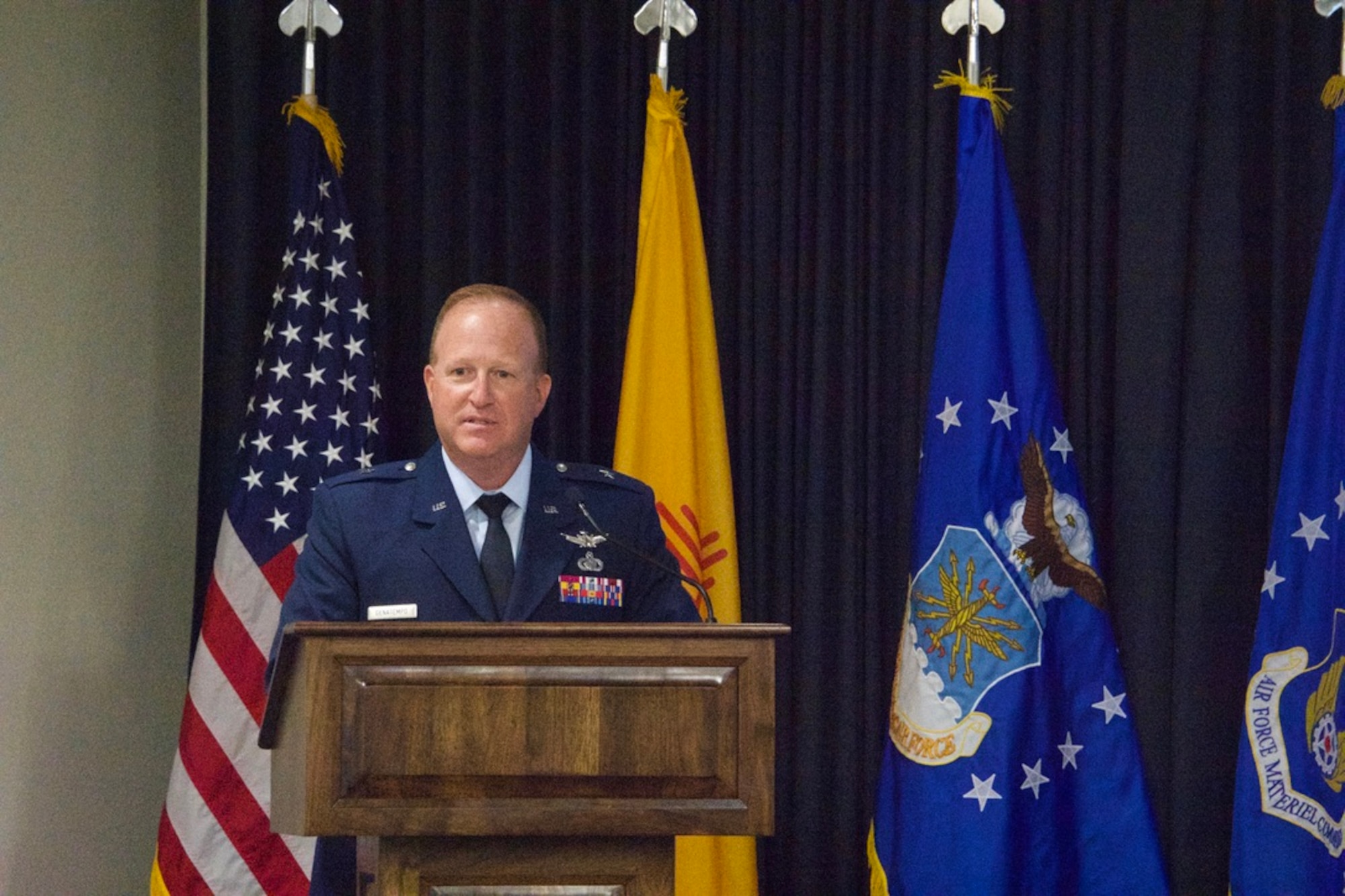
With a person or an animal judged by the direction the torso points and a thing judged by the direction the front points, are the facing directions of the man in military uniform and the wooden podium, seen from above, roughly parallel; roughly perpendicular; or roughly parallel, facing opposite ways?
roughly parallel

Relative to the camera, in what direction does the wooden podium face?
facing the viewer

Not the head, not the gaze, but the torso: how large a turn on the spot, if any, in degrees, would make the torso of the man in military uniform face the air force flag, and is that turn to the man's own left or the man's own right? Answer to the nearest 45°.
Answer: approximately 135° to the man's own left

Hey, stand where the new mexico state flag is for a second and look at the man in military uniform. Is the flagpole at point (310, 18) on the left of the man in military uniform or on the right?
right

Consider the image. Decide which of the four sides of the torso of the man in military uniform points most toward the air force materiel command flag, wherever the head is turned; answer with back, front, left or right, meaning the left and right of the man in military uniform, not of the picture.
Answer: left

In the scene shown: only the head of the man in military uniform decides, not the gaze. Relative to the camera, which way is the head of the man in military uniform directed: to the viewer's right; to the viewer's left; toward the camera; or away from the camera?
toward the camera

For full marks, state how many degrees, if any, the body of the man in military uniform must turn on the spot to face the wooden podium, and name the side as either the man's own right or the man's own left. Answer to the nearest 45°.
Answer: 0° — they already face it

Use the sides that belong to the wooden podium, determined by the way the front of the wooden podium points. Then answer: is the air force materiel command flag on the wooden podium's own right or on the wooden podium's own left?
on the wooden podium's own left

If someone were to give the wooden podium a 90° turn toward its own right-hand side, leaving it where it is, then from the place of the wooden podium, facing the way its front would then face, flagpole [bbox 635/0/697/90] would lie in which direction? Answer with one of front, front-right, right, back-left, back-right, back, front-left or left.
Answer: right

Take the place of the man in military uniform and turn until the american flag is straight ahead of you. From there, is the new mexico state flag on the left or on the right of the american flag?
right

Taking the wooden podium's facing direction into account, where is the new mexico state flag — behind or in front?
behind

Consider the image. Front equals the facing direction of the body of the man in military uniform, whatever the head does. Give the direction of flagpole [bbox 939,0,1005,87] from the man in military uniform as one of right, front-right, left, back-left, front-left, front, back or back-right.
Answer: back-left

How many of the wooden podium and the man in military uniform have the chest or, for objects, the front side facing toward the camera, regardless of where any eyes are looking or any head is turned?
2

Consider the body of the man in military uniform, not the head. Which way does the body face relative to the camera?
toward the camera
